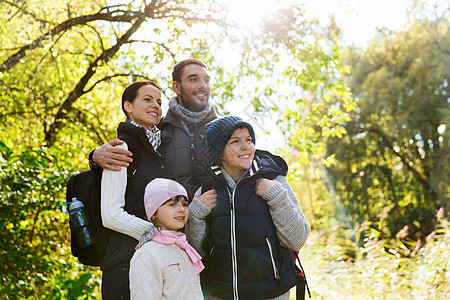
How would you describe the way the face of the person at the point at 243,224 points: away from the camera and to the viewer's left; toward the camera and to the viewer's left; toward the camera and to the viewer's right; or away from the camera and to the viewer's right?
toward the camera and to the viewer's right

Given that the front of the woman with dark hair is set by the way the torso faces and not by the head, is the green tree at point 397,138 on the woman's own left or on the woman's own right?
on the woman's own left

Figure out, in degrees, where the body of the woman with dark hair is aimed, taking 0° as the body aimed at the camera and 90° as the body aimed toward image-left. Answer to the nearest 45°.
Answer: approximately 315°

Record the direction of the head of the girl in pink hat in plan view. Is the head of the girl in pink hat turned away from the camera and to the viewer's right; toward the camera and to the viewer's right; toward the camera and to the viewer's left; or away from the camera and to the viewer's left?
toward the camera and to the viewer's right

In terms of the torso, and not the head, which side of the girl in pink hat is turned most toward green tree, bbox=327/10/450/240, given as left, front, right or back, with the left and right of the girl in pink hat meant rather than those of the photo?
left

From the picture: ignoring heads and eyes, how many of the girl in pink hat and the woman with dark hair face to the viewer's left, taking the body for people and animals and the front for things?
0

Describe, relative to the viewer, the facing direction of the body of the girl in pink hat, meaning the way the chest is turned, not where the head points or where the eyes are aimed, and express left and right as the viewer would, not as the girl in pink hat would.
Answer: facing the viewer and to the right of the viewer

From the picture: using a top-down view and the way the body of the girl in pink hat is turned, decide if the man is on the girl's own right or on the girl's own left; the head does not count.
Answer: on the girl's own left

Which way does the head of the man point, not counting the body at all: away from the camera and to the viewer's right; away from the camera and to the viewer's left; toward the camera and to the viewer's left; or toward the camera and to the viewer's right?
toward the camera and to the viewer's right
